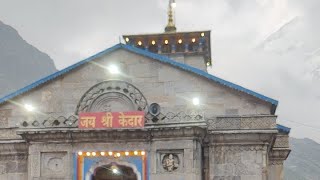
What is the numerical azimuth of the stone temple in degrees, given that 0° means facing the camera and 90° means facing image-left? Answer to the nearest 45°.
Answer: approximately 0°
